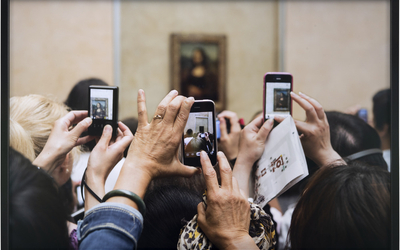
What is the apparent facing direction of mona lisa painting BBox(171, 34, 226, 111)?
toward the camera
